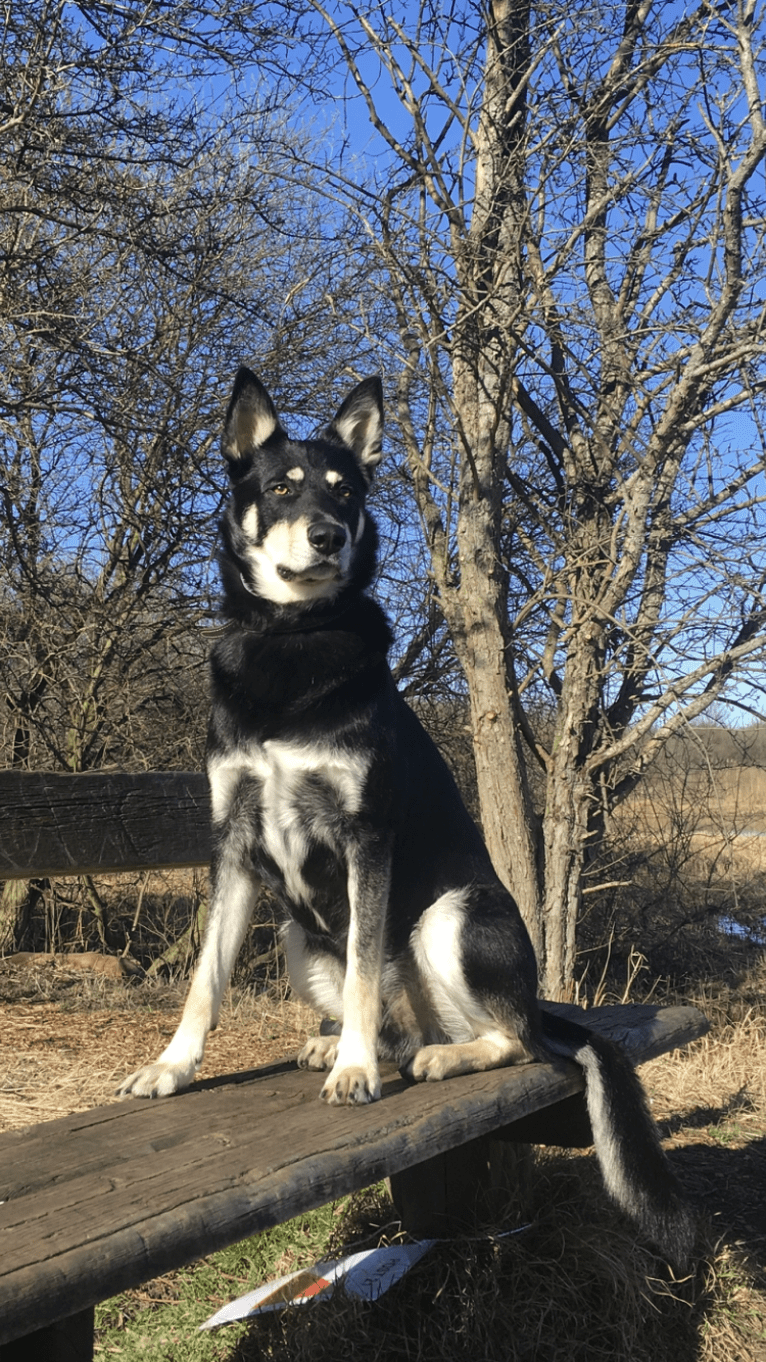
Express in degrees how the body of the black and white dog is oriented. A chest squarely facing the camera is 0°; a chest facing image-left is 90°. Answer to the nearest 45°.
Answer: approximately 45°

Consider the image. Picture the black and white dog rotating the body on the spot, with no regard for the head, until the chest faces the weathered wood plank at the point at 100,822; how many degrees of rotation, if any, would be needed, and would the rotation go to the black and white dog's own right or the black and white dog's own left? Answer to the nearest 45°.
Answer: approximately 90° to the black and white dog's own right

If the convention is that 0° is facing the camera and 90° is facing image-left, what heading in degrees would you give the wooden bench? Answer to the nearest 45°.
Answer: approximately 315°
